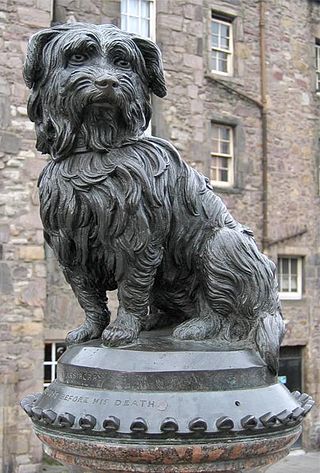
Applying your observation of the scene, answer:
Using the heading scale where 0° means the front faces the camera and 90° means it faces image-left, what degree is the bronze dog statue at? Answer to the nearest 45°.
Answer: approximately 45°

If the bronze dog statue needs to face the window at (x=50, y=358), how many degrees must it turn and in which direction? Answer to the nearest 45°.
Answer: approximately 135° to its right

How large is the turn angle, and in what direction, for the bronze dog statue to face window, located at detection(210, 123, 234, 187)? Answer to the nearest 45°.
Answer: approximately 135° to its right

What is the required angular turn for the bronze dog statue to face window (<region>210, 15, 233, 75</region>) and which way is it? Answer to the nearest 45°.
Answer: approximately 135° to its right
